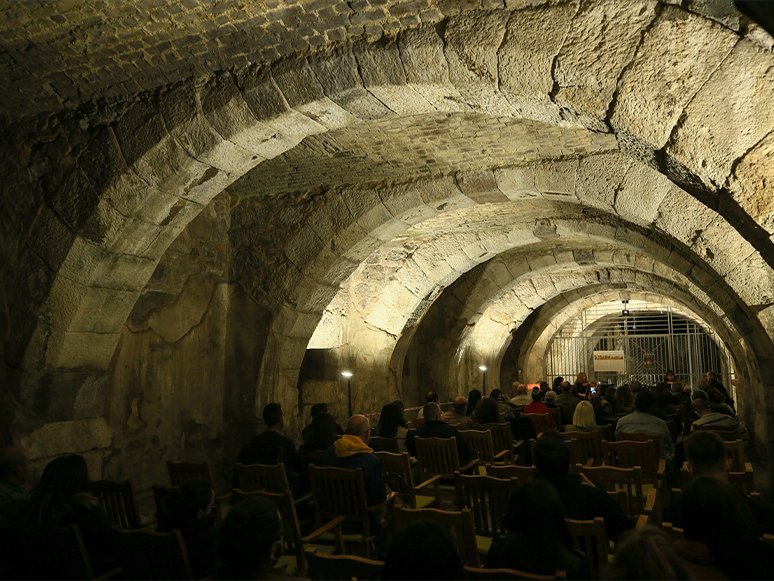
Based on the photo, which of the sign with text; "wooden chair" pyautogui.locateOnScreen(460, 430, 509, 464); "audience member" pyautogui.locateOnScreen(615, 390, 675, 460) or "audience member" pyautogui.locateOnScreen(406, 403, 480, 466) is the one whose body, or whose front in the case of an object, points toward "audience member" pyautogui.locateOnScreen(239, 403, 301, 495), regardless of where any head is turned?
the sign with text

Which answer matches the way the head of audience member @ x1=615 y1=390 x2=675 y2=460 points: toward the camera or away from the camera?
away from the camera

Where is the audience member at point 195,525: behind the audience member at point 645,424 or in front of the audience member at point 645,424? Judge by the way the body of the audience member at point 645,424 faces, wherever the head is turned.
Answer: behind

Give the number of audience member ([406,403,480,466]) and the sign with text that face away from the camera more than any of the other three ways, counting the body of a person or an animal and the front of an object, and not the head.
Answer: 1

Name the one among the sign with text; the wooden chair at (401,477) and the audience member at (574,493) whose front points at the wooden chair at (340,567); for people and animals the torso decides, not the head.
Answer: the sign with text

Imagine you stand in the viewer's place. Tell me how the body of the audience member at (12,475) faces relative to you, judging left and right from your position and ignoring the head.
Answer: facing away from the viewer and to the right of the viewer

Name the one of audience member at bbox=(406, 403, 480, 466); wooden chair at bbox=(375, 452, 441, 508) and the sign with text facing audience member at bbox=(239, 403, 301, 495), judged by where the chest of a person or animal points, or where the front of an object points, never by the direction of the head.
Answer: the sign with text

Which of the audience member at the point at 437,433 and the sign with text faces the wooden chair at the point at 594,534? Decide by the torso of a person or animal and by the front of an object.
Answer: the sign with text

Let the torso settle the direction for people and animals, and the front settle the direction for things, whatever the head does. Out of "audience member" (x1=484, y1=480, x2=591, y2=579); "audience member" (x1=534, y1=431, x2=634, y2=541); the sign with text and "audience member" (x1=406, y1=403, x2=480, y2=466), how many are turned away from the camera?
3

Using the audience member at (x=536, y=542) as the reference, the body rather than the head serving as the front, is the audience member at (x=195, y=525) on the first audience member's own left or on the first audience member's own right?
on the first audience member's own left

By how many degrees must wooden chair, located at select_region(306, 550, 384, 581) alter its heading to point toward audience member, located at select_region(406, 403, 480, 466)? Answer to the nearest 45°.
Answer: approximately 45° to its left

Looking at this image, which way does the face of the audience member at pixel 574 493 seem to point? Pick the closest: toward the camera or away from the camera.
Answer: away from the camera

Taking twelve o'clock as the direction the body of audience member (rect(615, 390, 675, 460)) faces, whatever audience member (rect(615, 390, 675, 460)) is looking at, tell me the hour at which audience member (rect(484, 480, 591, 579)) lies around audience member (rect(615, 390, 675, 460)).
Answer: audience member (rect(484, 480, 591, 579)) is roughly at 6 o'clock from audience member (rect(615, 390, 675, 460)).
